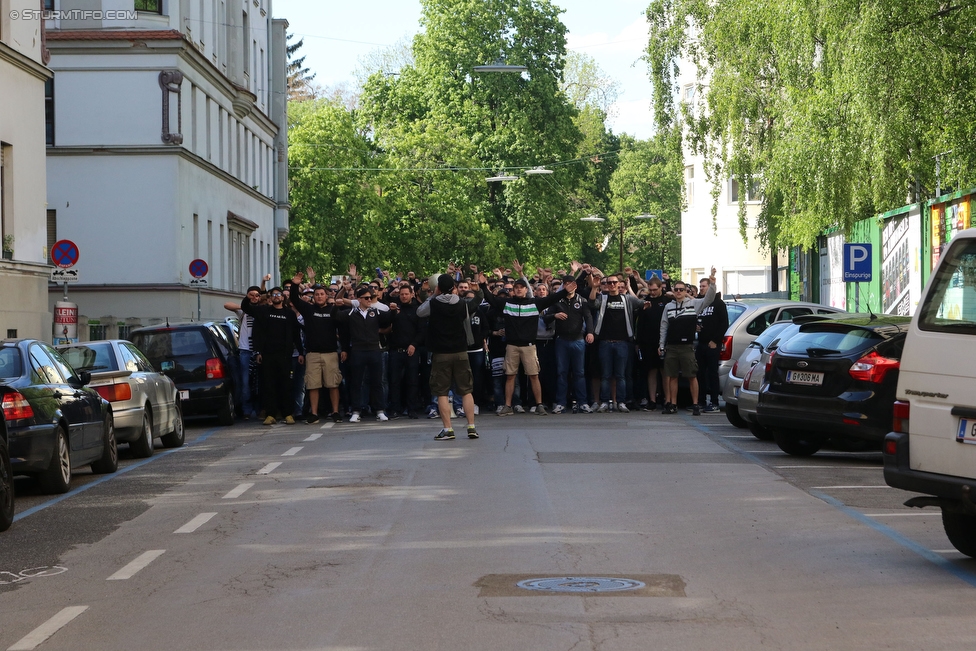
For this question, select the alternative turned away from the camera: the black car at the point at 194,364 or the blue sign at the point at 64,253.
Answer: the black car

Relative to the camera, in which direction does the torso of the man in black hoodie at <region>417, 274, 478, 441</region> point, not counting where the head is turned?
away from the camera

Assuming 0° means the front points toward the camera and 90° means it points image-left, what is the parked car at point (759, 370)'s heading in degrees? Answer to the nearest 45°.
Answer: approximately 225°

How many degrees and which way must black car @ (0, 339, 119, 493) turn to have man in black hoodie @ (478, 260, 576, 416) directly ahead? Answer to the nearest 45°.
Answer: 0° — it already faces them

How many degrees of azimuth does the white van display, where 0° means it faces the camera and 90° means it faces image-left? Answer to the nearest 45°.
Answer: approximately 225°

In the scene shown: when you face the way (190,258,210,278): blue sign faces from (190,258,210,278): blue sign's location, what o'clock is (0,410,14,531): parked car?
The parked car is roughly at 12 o'clock from the blue sign.

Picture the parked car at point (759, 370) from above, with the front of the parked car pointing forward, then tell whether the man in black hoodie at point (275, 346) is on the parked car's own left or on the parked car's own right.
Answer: on the parked car's own left

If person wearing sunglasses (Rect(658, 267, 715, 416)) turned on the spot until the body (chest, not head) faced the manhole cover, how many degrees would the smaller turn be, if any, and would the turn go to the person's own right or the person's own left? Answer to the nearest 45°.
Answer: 0° — they already face it

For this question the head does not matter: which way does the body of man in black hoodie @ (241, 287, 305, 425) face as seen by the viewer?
toward the camera

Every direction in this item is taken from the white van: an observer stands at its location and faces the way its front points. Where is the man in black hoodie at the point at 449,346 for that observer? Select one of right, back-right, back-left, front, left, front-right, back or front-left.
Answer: left

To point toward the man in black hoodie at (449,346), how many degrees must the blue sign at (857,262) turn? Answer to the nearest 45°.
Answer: approximately 45° to its right

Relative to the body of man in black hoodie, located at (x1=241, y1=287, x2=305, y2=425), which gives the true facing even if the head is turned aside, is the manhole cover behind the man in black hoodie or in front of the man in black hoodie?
in front

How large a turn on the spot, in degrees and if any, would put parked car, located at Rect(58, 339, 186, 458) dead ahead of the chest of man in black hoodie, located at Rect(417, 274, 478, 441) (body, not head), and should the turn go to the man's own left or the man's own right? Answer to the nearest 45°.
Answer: approximately 90° to the man's own left

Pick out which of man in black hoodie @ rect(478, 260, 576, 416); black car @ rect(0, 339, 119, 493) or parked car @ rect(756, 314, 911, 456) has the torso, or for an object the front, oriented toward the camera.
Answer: the man in black hoodie

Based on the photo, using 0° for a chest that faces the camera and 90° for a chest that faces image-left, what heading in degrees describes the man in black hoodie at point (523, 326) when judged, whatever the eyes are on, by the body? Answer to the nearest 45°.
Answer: approximately 0°
